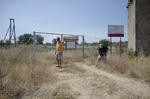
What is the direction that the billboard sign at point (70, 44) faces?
toward the camera

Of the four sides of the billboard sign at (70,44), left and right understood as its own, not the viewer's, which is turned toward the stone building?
left

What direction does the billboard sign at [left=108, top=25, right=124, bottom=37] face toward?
toward the camera

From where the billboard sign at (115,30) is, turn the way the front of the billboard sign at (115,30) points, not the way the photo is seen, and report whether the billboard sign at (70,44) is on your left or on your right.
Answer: on your right

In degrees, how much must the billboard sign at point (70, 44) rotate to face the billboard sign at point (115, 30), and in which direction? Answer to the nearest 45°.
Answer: approximately 90° to its left

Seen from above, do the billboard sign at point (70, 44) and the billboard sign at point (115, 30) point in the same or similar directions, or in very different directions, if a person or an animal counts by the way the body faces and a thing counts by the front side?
same or similar directions

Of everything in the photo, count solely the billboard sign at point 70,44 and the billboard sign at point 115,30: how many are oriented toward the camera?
2
